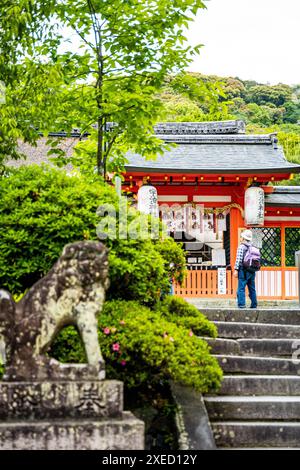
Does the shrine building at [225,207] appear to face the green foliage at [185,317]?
yes

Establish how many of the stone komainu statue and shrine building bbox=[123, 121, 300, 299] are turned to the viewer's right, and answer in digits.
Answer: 1

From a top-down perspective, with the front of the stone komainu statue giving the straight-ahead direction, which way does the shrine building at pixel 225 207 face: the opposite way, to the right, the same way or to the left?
to the right

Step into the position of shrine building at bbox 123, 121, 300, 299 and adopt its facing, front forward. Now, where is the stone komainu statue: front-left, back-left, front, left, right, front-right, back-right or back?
front

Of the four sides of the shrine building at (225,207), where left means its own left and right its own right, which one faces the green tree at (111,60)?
front

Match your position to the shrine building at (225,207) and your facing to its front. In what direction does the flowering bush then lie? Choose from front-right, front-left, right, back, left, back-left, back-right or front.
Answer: front

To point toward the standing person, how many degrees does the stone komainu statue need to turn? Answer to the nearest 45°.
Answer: approximately 45° to its left

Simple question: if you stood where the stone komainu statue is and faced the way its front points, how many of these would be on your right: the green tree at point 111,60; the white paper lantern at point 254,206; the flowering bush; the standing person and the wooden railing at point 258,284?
0

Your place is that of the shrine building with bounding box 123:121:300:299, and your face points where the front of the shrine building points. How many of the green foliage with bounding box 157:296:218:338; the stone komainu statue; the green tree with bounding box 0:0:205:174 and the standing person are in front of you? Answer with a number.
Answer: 4

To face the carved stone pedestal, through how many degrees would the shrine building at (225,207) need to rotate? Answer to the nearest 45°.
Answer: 0° — it already faces it

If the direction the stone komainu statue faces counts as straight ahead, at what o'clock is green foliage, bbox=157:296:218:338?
The green foliage is roughly at 10 o'clock from the stone komainu statue.

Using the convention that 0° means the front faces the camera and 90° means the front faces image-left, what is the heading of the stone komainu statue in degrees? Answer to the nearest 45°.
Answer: approximately 270°

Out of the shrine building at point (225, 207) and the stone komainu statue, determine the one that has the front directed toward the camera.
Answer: the shrine building

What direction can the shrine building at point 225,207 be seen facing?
toward the camera
